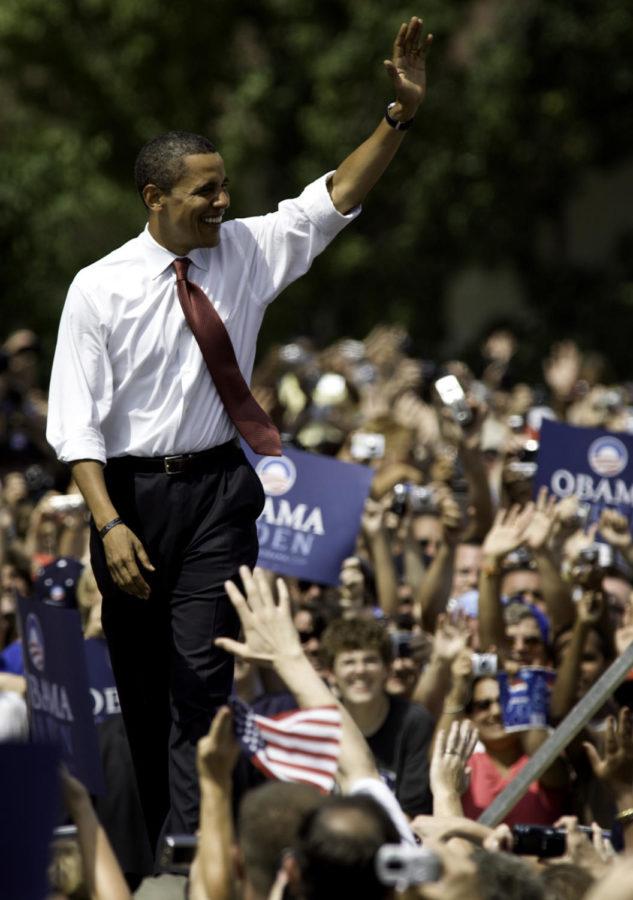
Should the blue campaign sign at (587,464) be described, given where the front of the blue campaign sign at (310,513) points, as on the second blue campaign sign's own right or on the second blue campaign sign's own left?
on the second blue campaign sign's own left

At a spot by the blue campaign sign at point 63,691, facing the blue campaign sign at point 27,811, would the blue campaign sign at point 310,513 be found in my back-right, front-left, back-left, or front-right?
back-left

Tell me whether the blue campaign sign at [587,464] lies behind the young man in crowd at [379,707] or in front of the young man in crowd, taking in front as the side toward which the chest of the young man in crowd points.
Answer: behind

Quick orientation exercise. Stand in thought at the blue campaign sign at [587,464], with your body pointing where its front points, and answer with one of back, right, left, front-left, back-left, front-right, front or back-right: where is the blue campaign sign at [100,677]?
front-right

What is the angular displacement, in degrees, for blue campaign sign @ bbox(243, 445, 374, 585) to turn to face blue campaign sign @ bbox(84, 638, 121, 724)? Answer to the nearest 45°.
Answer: approximately 45° to its right
